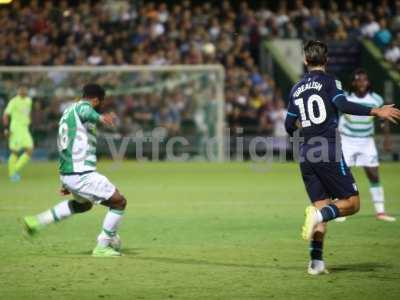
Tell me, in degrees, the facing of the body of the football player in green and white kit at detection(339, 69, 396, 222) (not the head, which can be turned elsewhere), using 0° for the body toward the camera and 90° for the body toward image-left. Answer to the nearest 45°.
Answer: approximately 0°

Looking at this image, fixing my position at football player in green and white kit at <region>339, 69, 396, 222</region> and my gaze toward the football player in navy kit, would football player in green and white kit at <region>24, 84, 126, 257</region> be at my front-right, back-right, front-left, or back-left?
front-right

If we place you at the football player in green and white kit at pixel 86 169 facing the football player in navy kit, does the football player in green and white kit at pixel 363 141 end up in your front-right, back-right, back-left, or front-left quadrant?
front-left

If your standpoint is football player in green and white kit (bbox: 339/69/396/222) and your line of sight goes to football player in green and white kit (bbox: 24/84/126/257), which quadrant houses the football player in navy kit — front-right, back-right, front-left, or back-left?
front-left

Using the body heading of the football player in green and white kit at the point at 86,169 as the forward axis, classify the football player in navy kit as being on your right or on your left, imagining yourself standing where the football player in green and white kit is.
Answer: on your right

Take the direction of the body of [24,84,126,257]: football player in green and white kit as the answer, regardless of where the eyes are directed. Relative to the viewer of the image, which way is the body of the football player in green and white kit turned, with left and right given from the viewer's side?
facing away from the viewer and to the right of the viewer

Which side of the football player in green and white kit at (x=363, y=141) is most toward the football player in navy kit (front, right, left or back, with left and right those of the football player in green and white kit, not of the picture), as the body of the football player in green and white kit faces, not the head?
front

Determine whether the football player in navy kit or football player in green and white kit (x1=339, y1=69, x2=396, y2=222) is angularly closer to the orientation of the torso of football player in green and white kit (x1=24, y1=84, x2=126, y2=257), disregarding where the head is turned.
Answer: the football player in green and white kit

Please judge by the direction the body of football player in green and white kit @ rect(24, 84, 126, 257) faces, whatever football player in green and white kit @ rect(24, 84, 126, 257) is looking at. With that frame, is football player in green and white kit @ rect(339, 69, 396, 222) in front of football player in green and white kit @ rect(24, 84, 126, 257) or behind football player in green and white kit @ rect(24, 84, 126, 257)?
in front

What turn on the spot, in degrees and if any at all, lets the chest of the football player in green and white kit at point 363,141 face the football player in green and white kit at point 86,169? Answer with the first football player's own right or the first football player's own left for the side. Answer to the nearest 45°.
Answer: approximately 45° to the first football player's own right

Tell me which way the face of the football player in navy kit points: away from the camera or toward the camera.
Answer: away from the camera
